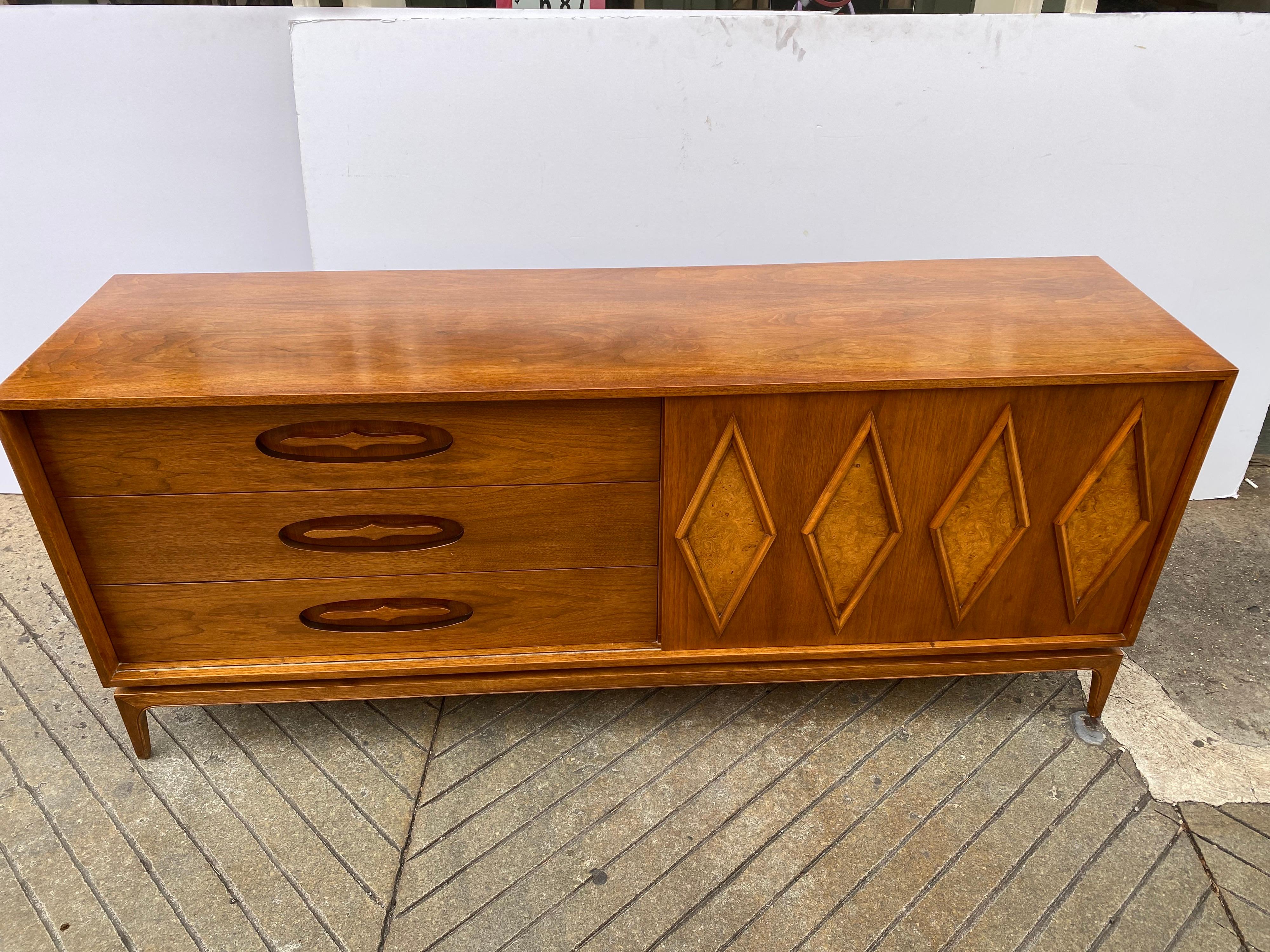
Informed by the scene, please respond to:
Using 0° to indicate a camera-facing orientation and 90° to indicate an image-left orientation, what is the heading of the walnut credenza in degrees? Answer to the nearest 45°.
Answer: approximately 0°

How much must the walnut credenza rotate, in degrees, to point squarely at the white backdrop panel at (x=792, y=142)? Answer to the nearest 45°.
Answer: approximately 135° to its left
